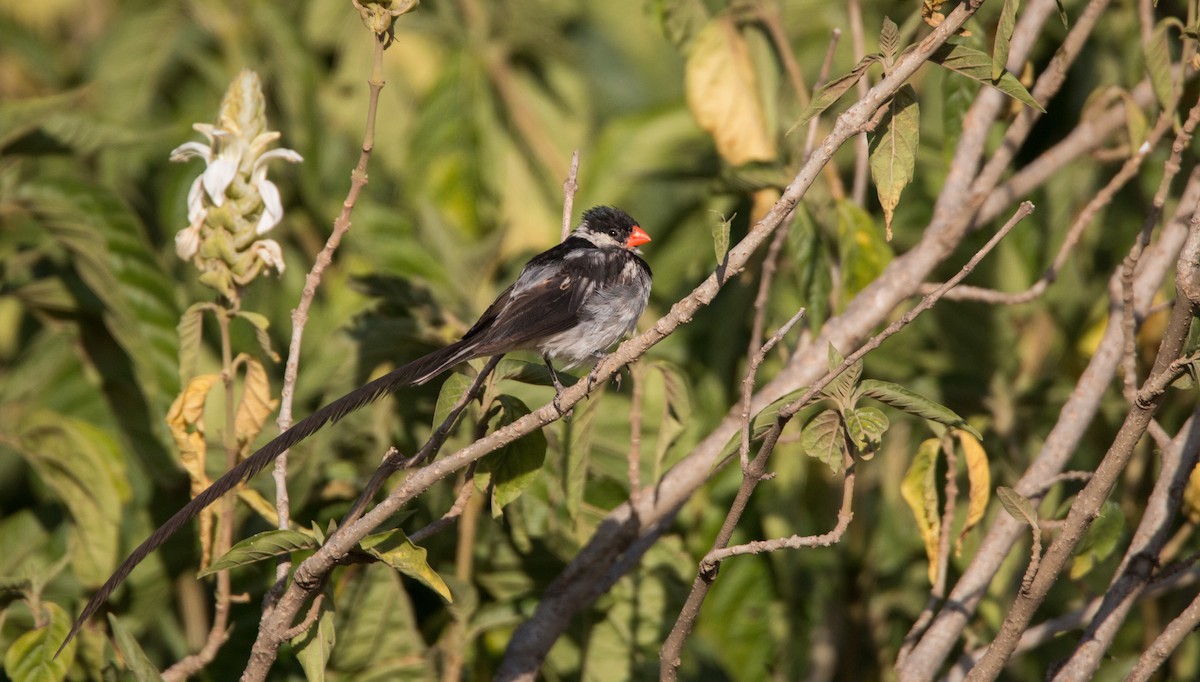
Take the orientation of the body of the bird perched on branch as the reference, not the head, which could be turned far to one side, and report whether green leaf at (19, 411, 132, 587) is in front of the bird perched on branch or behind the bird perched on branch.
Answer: behind

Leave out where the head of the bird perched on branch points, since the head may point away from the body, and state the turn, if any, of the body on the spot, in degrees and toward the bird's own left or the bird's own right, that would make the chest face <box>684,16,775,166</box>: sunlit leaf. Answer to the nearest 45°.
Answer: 0° — it already faces it

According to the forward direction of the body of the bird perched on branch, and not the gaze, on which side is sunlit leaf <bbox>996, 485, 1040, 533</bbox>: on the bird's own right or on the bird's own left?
on the bird's own left

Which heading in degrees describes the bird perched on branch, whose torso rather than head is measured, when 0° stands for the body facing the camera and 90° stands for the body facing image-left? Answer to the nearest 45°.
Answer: approximately 270°

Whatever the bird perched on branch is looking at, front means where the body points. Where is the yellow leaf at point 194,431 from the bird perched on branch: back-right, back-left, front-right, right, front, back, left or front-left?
back-right

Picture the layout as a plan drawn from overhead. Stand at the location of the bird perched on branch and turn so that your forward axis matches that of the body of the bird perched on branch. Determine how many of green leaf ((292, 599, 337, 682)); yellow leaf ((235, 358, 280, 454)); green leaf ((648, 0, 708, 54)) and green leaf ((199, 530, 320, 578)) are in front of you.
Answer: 1

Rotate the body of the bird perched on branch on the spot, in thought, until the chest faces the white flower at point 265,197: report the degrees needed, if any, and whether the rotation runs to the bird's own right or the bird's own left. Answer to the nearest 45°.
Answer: approximately 135° to the bird's own right

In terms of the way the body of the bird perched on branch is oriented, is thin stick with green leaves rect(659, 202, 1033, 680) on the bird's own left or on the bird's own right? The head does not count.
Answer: on the bird's own left

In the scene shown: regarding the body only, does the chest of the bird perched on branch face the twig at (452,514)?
no

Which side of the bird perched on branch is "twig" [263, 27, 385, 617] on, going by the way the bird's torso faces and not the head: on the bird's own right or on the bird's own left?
on the bird's own right

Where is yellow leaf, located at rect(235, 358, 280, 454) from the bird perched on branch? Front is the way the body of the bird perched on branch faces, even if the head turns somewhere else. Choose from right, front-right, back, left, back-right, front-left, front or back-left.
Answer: back-right
